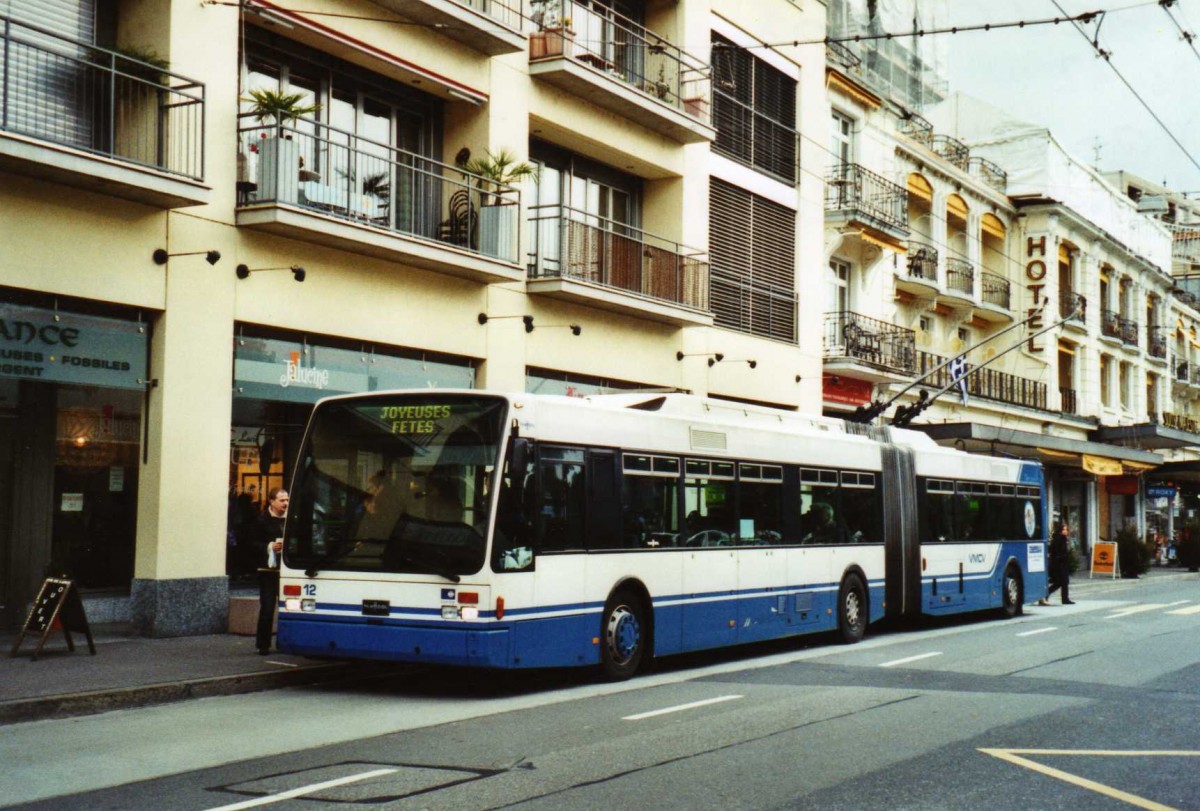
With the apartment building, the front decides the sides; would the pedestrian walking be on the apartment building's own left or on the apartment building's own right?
on the apartment building's own left

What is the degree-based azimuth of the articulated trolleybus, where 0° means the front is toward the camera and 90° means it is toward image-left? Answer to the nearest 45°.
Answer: approximately 45°

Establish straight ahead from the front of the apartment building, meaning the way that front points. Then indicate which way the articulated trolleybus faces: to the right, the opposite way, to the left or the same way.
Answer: to the right

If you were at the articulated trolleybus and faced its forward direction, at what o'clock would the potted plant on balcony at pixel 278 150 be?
The potted plant on balcony is roughly at 1 o'clock from the articulated trolleybus.

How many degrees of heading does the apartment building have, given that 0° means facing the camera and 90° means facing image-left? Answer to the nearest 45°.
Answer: approximately 315°

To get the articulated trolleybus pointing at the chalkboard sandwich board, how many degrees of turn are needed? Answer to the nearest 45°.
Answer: approximately 45° to its right
